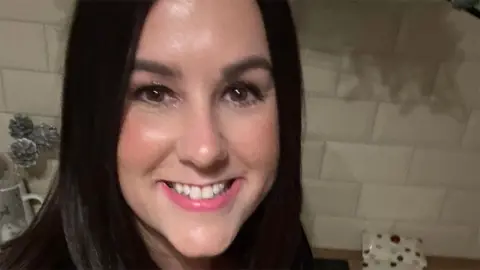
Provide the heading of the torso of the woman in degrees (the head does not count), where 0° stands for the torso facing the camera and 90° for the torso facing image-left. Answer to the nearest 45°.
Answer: approximately 0°

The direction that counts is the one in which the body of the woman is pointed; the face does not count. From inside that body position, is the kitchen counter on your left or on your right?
on your left
